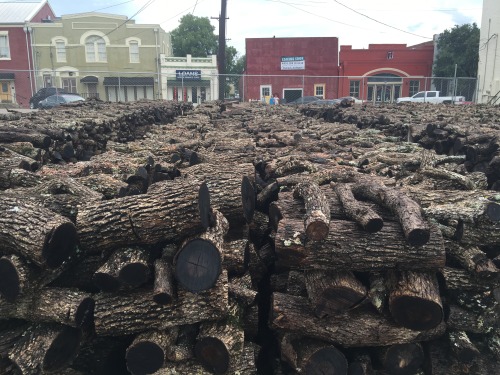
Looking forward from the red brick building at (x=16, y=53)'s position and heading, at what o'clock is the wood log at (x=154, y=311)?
The wood log is roughly at 12 o'clock from the red brick building.

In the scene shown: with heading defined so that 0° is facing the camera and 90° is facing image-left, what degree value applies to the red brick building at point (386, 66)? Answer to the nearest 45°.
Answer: approximately 0°

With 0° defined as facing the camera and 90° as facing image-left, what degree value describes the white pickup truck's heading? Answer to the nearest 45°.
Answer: approximately 90°

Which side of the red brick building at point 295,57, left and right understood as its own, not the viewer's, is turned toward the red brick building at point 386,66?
left

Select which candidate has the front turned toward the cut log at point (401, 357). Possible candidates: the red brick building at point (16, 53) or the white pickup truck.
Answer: the red brick building

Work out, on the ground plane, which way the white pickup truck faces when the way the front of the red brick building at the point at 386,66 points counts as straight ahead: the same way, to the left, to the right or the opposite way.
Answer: to the right

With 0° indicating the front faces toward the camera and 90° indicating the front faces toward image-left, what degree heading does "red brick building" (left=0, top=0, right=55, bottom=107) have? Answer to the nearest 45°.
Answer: approximately 0°

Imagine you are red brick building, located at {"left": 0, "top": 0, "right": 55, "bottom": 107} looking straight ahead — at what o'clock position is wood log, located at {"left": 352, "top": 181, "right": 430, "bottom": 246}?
The wood log is roughly at 12 o'clock from the red brick building.

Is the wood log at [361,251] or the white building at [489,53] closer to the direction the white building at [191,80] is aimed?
the wood log

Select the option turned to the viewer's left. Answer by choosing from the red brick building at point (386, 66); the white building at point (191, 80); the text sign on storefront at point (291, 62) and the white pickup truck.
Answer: the white pickup truck

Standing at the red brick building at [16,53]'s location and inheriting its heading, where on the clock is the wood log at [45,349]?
The wood log is roughly at 12 o'clock from the red brick building.

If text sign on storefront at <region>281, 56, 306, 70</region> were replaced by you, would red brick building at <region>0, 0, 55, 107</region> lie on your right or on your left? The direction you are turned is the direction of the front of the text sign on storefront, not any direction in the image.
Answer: on your right

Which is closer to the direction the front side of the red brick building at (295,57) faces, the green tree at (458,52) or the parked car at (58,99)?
the parked car
